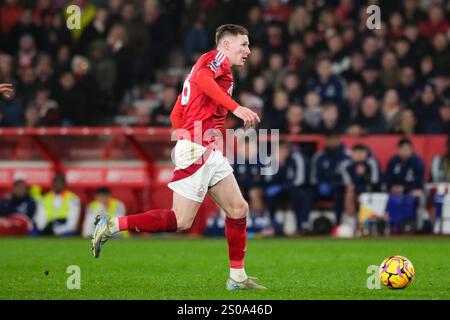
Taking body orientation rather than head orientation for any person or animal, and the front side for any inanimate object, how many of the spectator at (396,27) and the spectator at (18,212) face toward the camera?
2

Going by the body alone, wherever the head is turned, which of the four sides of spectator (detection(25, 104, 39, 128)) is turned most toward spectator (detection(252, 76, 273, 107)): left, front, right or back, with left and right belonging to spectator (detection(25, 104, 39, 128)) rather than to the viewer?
left

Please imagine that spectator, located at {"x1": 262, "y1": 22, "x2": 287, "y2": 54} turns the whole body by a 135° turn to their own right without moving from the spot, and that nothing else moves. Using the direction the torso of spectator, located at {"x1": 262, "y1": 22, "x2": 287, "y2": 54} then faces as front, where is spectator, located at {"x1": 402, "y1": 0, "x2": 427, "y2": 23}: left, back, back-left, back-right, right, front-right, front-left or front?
back-right
